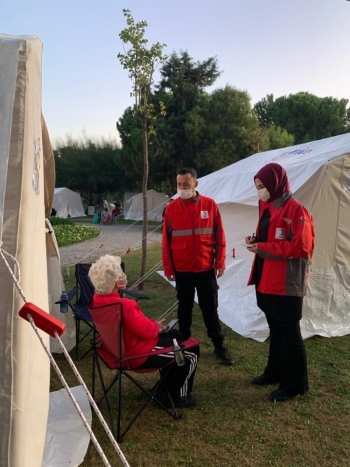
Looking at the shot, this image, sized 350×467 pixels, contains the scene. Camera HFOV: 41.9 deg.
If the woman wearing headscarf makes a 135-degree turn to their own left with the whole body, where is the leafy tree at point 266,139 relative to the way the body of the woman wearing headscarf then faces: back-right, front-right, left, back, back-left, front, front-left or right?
left

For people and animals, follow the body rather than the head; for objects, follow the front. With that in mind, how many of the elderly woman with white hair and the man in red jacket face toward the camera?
1

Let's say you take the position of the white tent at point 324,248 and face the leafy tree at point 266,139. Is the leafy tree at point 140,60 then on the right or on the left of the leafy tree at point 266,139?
left

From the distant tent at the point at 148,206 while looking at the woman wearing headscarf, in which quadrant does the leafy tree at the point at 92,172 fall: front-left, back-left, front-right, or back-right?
back-right

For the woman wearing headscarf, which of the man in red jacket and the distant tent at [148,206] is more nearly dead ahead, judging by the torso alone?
the man in red jacket

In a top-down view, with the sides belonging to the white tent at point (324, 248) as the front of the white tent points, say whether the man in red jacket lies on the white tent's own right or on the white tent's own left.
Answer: on the white tent's own right

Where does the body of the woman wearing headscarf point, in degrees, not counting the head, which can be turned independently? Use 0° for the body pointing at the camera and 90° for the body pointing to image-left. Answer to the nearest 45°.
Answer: approximately 45°

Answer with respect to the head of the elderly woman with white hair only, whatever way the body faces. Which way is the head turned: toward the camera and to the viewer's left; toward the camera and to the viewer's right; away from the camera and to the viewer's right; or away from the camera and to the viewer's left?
away from the camera and to the viewer's right

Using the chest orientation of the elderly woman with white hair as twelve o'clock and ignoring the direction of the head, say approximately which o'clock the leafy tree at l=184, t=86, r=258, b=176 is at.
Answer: The leafy tree is roughly at 11 o'clock from the elderly woman with white hair.

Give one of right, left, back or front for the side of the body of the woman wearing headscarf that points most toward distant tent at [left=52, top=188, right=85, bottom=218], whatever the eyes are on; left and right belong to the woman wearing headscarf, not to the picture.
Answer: right

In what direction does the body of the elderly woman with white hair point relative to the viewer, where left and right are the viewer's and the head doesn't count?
facing away from the viewer and to the right of the viewer

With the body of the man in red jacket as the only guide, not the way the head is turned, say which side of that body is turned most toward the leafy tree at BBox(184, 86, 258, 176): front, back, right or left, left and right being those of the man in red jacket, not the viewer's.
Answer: back
